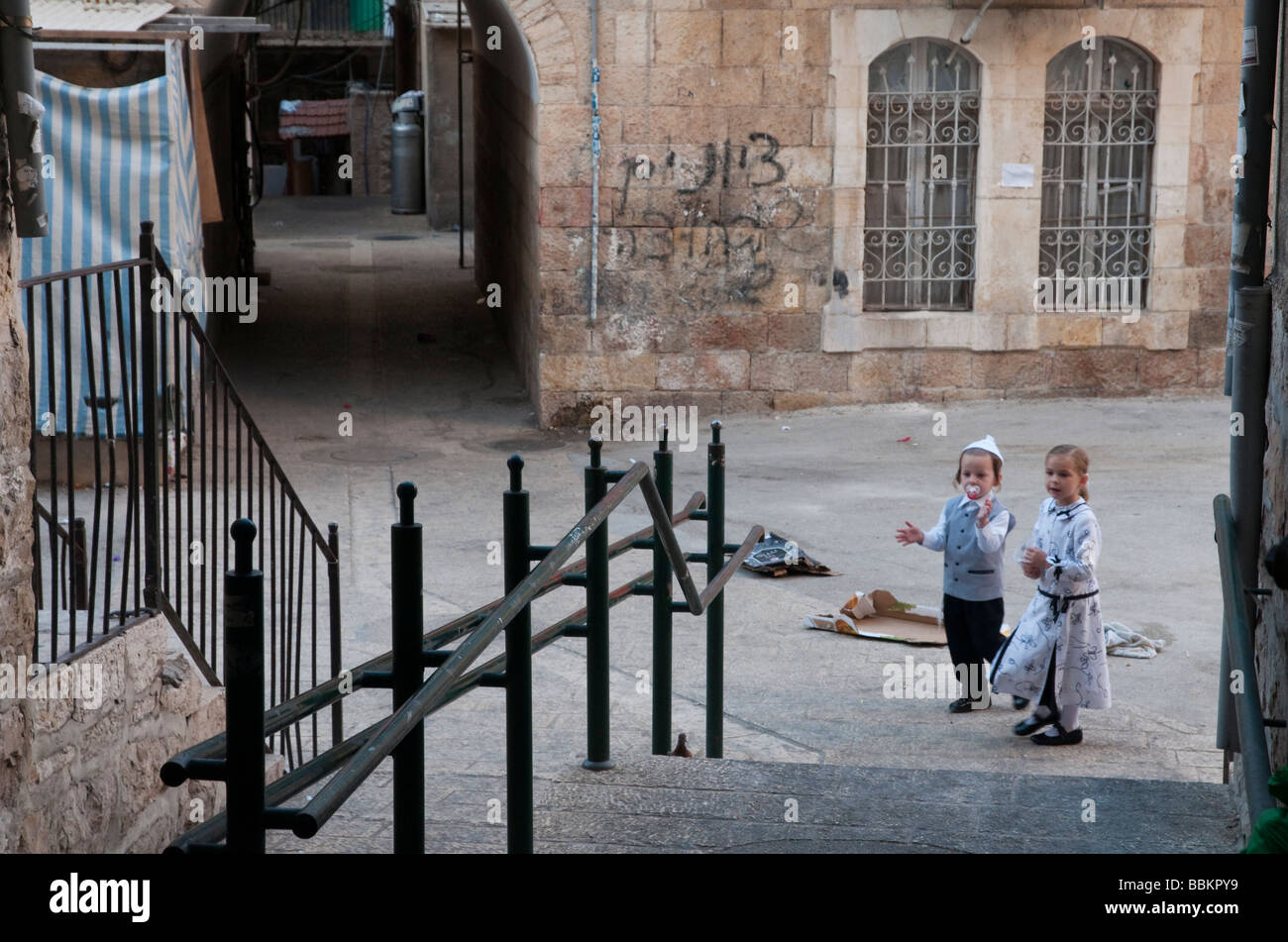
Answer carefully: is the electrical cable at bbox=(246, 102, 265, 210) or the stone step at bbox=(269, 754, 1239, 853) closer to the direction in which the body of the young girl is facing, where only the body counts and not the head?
the stone step

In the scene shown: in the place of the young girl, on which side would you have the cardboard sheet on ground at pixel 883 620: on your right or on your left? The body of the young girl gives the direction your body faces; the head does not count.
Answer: on your right

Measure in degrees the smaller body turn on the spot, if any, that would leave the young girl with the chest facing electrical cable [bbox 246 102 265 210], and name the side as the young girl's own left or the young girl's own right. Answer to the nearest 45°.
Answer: approximately 90° to the young girl's own right

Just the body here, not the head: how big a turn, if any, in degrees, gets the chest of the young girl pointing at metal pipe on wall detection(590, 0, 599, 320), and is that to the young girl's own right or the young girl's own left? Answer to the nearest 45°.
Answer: approximately 90° to the young girl's own right

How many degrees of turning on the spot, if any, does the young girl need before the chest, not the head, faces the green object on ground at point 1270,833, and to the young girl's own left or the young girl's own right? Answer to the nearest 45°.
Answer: approximately 45° to the young girl's own left

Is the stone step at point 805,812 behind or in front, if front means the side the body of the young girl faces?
in front

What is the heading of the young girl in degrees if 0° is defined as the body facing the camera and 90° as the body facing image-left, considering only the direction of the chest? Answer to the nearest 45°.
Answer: approximately 45°

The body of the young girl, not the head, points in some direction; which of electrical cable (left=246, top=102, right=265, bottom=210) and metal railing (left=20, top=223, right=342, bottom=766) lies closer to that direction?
the metal railing
